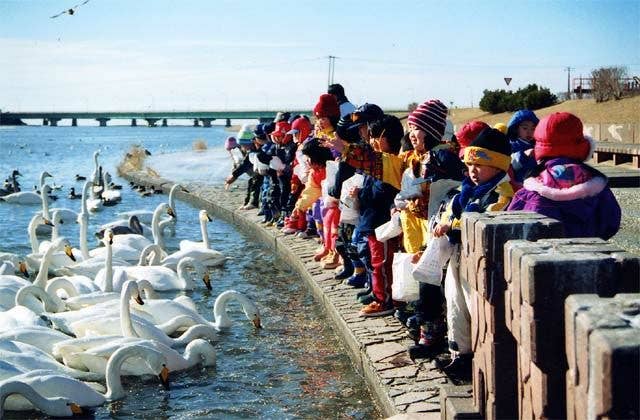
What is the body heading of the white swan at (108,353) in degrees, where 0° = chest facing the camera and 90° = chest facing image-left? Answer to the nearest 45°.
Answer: approximately 270°

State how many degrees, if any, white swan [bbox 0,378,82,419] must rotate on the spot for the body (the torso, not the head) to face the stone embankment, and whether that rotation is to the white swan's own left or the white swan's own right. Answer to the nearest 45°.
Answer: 0° — it already faces it

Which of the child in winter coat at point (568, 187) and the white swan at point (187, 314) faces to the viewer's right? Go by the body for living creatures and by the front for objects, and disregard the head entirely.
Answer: the white swan

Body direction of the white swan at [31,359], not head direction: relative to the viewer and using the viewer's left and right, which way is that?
facing to the right of the viewer

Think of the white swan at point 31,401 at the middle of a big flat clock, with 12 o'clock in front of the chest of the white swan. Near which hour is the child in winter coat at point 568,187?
The child in winter coat is roughly at 1 o'clock from the white swan.

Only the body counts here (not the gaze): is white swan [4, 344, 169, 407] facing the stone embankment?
yes

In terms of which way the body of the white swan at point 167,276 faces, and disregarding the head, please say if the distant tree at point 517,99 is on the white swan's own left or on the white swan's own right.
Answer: on the white swan's own left

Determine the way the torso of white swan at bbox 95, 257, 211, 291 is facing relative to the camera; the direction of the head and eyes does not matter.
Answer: to the viewer's right
